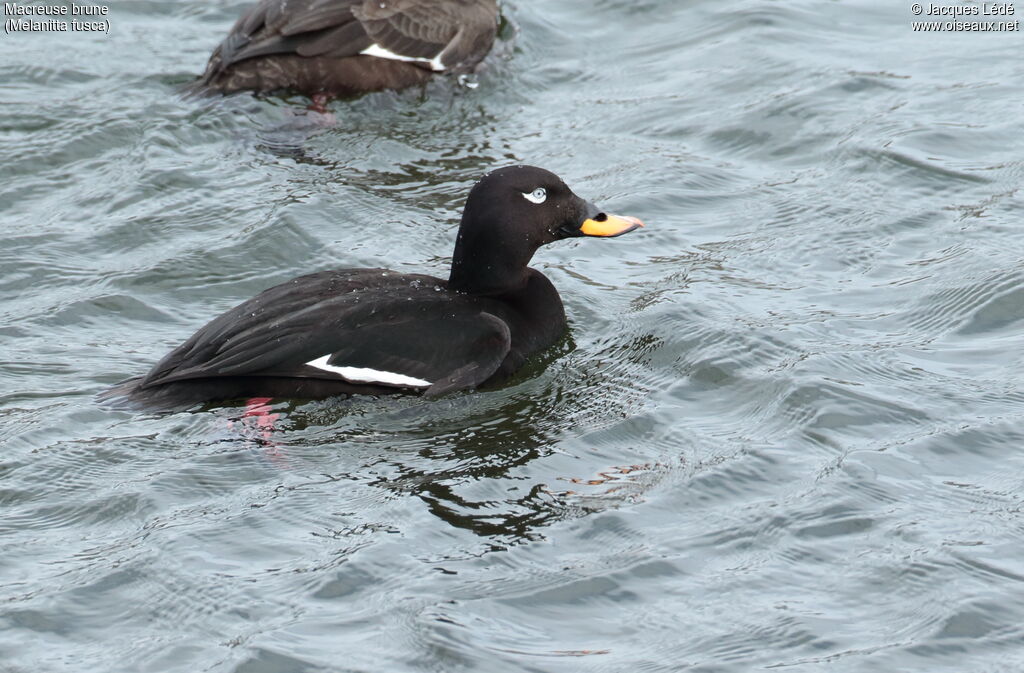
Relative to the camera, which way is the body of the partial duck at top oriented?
to the viewer's right
